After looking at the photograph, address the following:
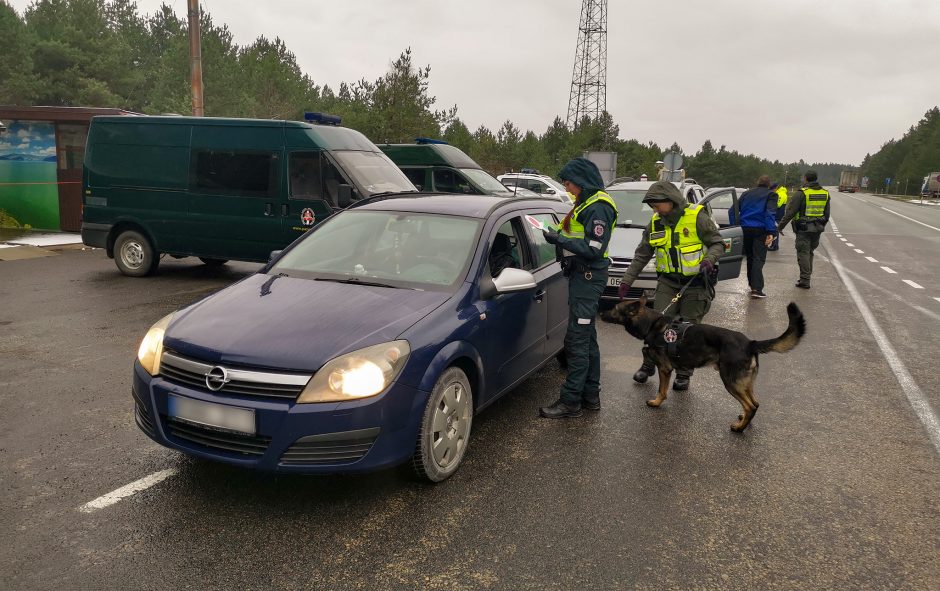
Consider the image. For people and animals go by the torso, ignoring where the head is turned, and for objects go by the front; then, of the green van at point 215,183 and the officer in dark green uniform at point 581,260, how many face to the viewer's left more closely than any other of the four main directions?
1

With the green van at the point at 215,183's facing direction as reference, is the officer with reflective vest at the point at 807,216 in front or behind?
in front

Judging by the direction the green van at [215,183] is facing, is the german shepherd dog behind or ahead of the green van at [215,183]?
ahead

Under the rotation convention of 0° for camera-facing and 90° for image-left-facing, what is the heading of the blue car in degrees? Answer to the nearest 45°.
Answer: approximately 45°

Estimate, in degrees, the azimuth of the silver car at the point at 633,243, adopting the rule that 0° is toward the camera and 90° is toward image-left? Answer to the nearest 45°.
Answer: approximately 45°

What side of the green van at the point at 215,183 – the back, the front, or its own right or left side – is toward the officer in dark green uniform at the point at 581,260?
front

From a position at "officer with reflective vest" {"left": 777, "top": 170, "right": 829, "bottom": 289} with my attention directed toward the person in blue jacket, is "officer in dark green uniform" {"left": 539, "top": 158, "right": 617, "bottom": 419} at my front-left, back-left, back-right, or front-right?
front-left

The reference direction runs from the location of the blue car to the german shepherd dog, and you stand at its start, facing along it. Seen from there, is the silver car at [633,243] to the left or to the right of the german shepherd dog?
left

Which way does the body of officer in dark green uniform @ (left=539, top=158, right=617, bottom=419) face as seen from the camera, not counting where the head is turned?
to the viewer's left

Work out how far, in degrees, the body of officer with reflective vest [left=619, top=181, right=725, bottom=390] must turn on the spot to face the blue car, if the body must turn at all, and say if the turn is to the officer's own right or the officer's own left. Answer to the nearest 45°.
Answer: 0° — they already face it

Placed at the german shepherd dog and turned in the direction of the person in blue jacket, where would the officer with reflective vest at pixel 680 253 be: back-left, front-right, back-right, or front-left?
front-left

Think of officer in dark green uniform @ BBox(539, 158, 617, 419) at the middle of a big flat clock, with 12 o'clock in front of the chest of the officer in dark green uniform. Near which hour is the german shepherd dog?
The german shepherd dog is roughly at 6 o'clock from the officer in dark green uniform.

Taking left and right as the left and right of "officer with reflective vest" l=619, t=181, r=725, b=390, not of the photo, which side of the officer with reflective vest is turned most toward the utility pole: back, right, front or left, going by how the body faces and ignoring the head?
right

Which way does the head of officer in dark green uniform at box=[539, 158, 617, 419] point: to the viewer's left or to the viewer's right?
to the viewer's left
